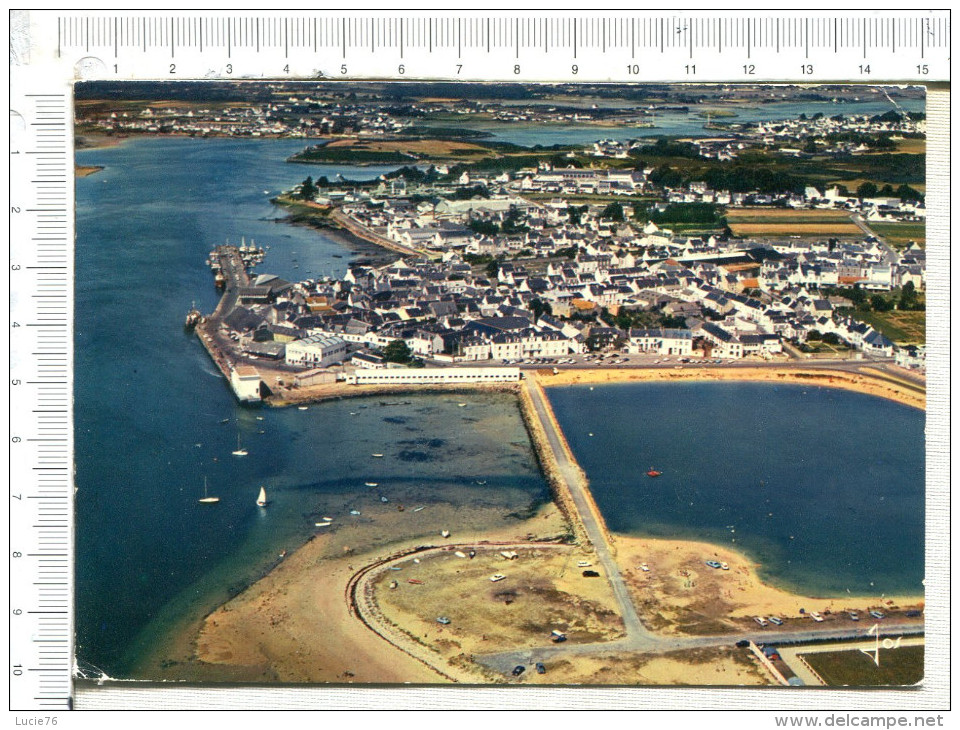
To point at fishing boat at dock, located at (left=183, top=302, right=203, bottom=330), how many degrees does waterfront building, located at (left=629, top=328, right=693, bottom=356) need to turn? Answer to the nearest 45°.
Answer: approximately 45° to its right

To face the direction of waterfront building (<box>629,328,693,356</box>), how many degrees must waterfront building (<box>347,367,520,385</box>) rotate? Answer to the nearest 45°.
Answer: approximately 135° to its left

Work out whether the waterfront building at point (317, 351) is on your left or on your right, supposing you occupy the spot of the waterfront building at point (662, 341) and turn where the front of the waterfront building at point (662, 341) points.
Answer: on your right

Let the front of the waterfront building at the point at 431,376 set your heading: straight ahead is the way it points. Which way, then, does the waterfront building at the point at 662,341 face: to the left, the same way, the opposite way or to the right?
the same way

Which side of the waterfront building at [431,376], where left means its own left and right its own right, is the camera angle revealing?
front

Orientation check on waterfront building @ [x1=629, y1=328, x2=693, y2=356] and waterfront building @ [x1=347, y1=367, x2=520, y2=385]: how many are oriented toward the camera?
2

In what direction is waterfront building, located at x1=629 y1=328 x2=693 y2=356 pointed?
toward the camera
